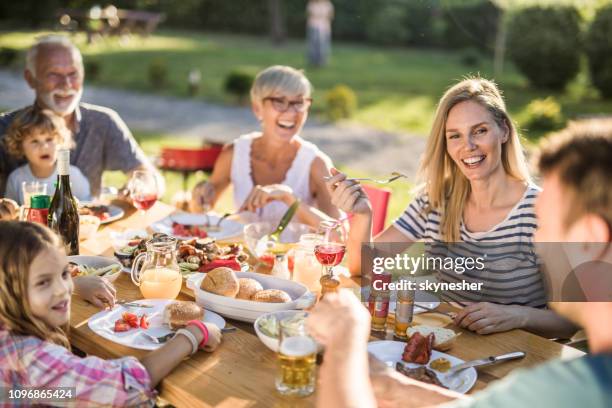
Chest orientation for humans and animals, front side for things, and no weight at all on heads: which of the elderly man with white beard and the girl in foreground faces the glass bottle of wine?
the elderly man with white beard

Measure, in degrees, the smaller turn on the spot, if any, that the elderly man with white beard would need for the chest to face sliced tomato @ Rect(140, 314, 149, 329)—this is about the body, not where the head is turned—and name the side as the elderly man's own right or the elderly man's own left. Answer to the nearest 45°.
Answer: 0° — they already face it

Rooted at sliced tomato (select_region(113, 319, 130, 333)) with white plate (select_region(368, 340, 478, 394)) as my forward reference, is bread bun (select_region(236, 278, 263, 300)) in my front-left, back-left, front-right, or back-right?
front-left

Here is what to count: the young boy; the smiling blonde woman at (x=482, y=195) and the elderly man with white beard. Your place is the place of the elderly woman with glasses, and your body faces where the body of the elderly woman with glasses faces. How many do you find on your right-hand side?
2

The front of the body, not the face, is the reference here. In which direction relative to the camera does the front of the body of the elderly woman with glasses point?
toward the camera

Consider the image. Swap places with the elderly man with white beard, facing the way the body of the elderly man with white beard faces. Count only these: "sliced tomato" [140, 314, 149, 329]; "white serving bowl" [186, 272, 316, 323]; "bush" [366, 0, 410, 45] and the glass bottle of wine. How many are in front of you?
3

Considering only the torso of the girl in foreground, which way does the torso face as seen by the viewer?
to the viewer's right

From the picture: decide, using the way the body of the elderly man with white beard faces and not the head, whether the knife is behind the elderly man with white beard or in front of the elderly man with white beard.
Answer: in front

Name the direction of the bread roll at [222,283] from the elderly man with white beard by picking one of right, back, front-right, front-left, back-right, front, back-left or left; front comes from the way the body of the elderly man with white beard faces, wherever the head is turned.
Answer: front

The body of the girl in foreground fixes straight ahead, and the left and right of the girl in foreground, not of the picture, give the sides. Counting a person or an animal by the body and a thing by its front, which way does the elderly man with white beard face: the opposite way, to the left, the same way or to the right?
to the right

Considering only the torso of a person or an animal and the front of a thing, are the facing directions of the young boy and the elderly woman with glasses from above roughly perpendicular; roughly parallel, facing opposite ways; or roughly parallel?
roughly parallel

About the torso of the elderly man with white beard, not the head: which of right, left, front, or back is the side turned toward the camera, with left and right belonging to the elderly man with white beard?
front

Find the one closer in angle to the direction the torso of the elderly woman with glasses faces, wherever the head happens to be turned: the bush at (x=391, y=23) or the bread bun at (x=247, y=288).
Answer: the bread bun

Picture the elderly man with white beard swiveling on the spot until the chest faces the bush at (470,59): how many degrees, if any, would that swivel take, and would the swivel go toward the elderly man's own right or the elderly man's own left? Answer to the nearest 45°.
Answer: approximately 135° to the elderly man's own left

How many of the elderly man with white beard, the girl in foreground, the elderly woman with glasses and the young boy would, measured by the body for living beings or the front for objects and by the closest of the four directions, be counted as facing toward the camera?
3

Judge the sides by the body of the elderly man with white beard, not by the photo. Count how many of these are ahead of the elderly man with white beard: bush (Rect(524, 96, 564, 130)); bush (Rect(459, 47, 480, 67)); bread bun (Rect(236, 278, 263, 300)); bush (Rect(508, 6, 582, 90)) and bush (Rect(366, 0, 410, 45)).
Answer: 1

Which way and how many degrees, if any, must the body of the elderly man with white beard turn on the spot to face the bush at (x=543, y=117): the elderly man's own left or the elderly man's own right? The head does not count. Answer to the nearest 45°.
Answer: approximately 135° to the elderly man's own left

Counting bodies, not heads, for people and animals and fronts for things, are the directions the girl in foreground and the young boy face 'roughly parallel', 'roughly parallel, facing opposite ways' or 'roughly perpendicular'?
roughly perpendicular

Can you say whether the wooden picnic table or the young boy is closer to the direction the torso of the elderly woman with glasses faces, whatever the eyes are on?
the wooden picnic table

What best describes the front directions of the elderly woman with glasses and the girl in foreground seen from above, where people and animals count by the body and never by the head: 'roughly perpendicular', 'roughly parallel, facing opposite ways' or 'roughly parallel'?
roughly perpendicular

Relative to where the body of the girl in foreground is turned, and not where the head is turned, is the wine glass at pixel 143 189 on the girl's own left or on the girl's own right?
on the girl's own left

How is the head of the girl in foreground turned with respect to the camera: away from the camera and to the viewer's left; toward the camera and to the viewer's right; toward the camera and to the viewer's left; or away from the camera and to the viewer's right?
toward the camera and to the viewer's right

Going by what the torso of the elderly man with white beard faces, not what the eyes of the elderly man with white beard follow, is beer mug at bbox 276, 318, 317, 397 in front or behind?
in front
